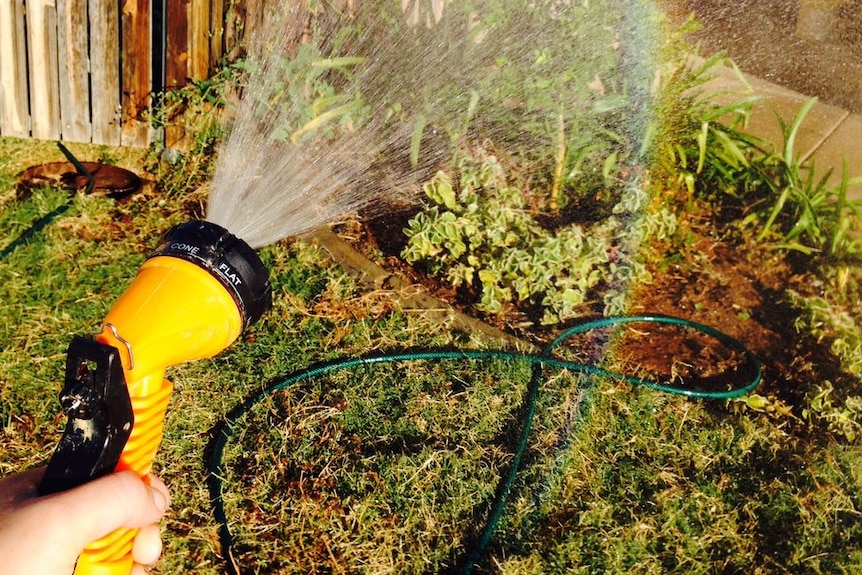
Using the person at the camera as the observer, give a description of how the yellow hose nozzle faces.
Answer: facing away from the viewer and to the right of the viewer

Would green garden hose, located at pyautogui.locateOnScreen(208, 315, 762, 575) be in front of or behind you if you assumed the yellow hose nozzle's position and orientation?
in front
